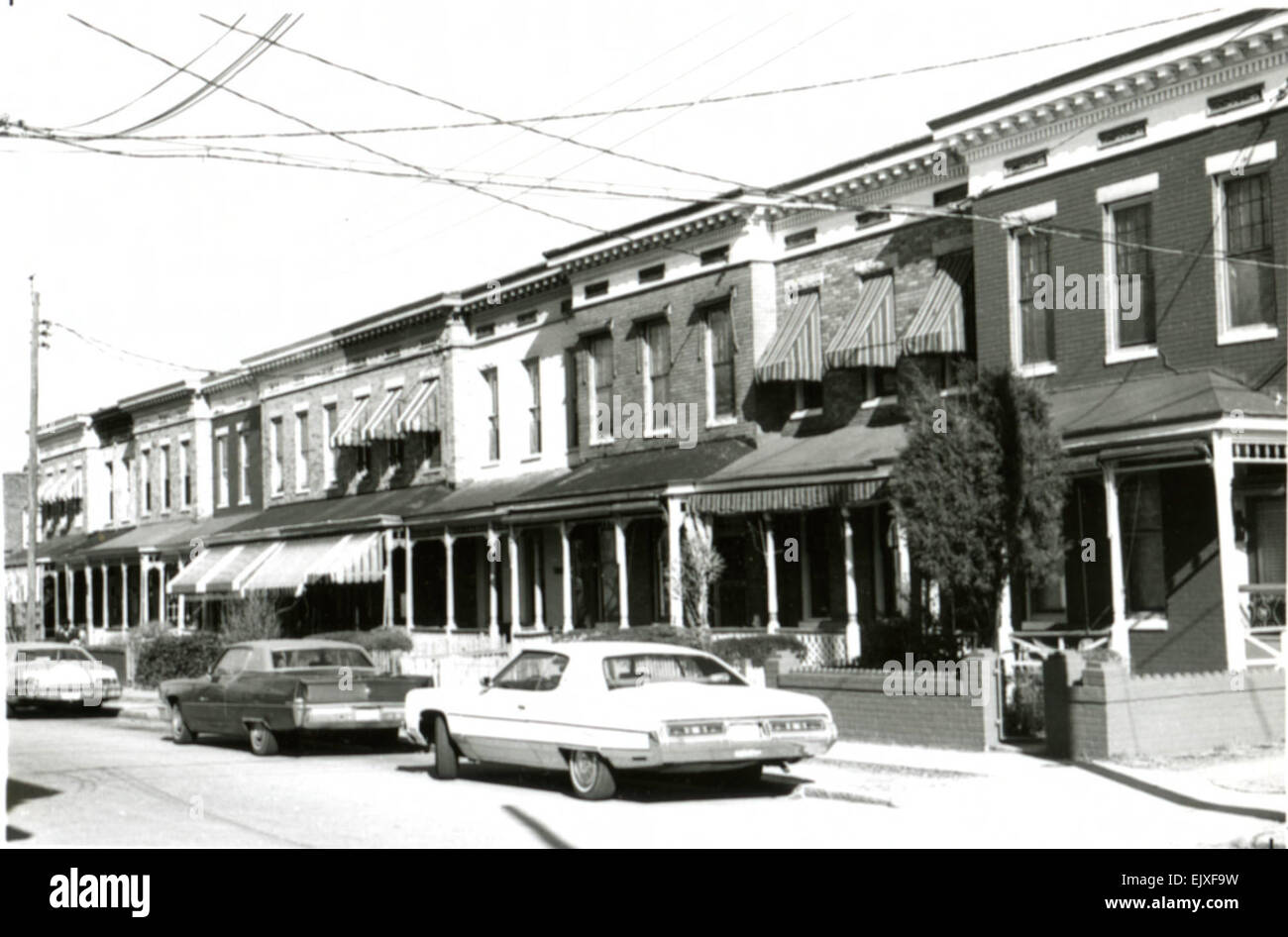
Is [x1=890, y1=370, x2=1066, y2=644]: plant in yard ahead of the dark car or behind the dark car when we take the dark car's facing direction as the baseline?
behind

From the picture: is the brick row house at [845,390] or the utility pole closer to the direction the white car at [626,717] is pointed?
the utility pole

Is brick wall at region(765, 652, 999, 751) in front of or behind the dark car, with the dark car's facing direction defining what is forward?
behind

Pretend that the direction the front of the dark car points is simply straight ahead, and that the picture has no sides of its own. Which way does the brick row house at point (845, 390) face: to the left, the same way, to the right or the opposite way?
to the left

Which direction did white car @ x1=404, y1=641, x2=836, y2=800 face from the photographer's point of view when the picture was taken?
facing away from the viewer and to the left of the viewer

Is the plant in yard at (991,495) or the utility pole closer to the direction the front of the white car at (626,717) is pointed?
the utility pole

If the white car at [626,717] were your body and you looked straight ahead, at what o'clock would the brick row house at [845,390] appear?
The brick row house is roughly at 2 o'clock from the white car.

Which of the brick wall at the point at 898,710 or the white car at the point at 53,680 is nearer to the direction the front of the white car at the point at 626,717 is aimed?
the white car

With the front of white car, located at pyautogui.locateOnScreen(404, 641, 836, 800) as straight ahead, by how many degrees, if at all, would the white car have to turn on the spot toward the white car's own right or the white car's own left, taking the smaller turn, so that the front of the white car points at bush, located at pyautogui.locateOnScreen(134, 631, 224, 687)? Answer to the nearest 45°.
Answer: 0° — it already faces it

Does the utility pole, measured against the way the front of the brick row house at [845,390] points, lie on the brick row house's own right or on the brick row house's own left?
on the brick row house's own right

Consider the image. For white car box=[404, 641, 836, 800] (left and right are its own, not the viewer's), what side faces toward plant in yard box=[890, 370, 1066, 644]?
right

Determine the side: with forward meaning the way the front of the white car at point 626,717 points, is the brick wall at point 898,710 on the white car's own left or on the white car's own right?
on the white car's own right

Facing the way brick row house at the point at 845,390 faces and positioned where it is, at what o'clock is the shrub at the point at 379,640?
The shrub is roughly at 3 o'clock from the brick row house.

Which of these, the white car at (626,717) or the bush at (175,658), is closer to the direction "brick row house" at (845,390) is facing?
the white car

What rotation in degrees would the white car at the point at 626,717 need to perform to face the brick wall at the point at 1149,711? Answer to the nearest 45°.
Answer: approximately 135° to its right

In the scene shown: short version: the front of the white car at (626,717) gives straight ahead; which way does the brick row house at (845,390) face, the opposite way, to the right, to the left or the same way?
to the left

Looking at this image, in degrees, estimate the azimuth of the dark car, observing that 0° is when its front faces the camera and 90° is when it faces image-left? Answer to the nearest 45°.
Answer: approximately 135°
